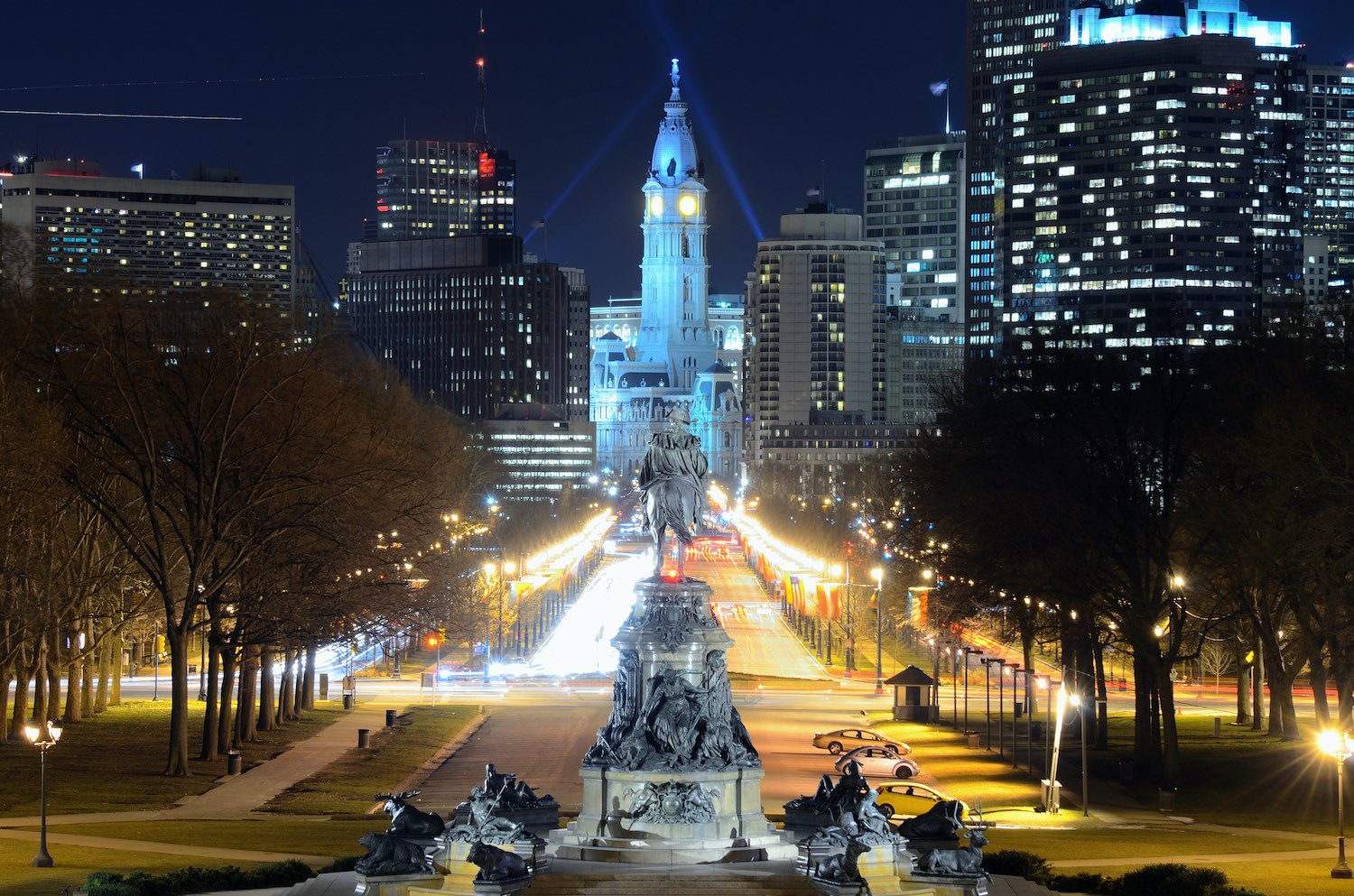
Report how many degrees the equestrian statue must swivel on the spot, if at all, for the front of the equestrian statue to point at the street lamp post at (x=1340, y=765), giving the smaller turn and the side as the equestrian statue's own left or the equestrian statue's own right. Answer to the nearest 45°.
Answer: approximately 90° to the equestrian statue's own right

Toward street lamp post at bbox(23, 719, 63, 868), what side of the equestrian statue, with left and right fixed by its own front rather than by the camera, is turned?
left
